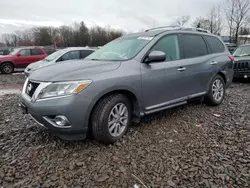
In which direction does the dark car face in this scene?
toward the camera

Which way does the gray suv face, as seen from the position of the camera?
facing the viewer and to the left of the viewer

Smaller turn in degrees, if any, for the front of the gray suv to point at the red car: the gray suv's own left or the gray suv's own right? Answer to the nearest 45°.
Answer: approximately 90° to the gray suv's own right

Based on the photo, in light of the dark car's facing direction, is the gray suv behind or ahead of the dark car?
ahead

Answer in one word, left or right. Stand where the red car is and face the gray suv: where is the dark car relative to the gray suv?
left

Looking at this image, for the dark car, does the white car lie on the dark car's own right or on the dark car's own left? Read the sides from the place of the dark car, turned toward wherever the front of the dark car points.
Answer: on the dark car's own right

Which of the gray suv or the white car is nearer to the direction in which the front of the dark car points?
the gray suv

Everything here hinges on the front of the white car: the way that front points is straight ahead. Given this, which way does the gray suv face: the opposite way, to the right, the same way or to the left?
the same way

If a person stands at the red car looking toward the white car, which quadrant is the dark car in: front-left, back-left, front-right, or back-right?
front-left

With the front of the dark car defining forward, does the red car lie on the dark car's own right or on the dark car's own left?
on the dark car's own right

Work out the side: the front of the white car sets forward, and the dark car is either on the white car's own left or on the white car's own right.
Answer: on the white car's own left

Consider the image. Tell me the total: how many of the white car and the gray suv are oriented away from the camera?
0

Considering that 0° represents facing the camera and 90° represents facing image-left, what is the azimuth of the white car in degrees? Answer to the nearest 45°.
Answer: approximately 45°
